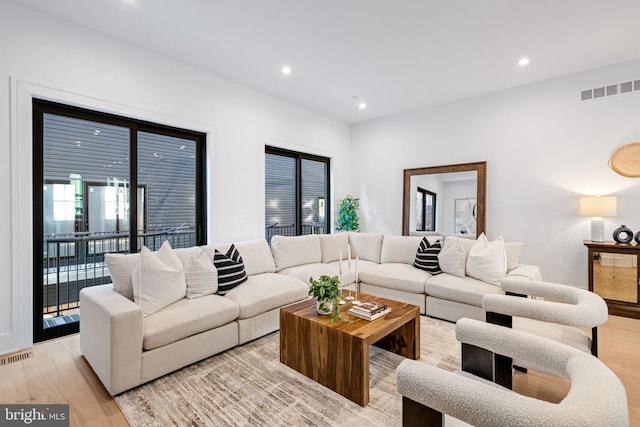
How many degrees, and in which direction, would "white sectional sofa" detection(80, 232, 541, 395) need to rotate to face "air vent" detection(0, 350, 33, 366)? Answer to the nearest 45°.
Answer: approximately 90° to its right

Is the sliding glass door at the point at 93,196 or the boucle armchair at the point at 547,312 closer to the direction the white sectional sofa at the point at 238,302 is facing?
the boucle armchair

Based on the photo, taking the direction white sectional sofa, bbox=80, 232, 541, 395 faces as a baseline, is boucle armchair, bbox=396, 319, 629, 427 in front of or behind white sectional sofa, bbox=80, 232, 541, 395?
in front

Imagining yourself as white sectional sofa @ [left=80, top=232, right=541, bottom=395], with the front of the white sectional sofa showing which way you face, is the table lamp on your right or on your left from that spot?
on your left

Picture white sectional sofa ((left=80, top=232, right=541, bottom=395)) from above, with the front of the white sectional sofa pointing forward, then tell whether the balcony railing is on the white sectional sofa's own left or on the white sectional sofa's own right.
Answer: on the white sectional sofa's own right

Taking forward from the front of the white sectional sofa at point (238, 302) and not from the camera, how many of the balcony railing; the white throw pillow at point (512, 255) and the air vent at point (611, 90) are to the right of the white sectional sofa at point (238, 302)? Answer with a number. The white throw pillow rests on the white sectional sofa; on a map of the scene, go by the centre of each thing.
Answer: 1

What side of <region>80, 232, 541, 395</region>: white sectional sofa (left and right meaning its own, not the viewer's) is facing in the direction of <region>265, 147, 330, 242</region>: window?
back
